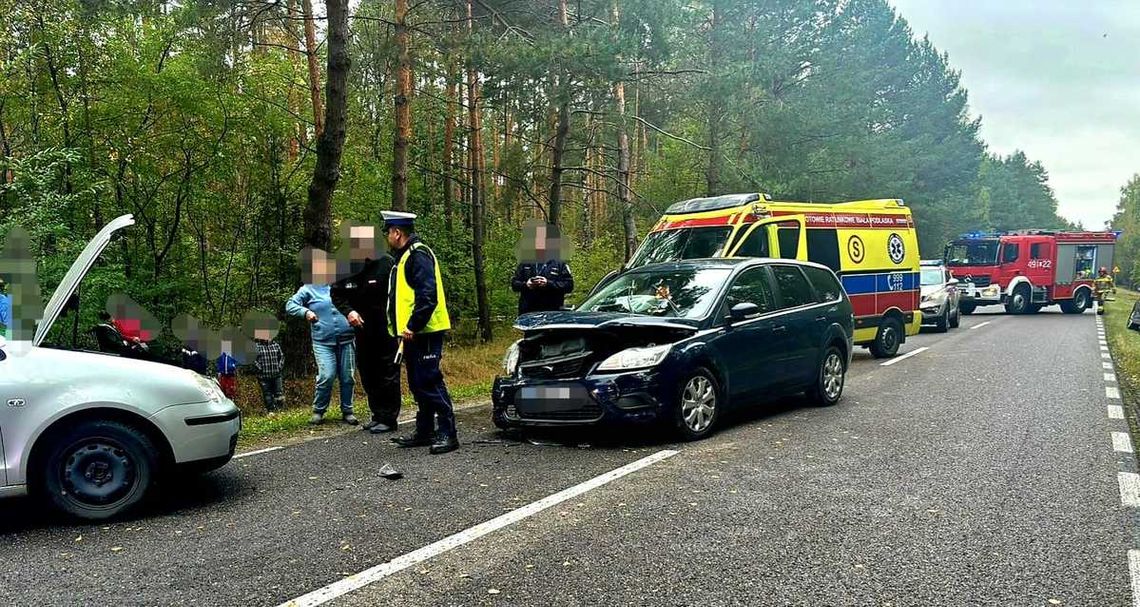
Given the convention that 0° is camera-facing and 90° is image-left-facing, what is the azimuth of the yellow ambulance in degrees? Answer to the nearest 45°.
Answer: approximately 45°

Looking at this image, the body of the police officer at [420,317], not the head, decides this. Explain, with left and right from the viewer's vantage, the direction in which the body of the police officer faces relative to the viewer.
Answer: facing to the left of the viewer

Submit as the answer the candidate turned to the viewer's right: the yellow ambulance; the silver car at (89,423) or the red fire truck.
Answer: the silver car

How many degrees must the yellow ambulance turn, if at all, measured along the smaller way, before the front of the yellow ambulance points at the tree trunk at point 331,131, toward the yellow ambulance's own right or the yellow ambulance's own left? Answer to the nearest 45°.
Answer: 0° — it already faces it

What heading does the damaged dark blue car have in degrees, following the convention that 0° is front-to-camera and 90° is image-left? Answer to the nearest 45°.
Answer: approximately 45°

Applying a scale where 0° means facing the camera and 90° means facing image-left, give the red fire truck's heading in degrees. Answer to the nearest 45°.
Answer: approximately 45°

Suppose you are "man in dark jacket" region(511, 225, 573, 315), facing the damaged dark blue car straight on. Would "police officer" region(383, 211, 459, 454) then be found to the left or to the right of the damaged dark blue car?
right

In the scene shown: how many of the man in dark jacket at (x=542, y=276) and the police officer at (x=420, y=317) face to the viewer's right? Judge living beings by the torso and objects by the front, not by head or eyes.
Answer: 0

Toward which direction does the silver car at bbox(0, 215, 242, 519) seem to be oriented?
to the viewer's right

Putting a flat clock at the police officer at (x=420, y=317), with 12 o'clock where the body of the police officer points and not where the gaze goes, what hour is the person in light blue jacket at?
The person in light blue jacket is roughly at 2 o'clock from the police officer.
